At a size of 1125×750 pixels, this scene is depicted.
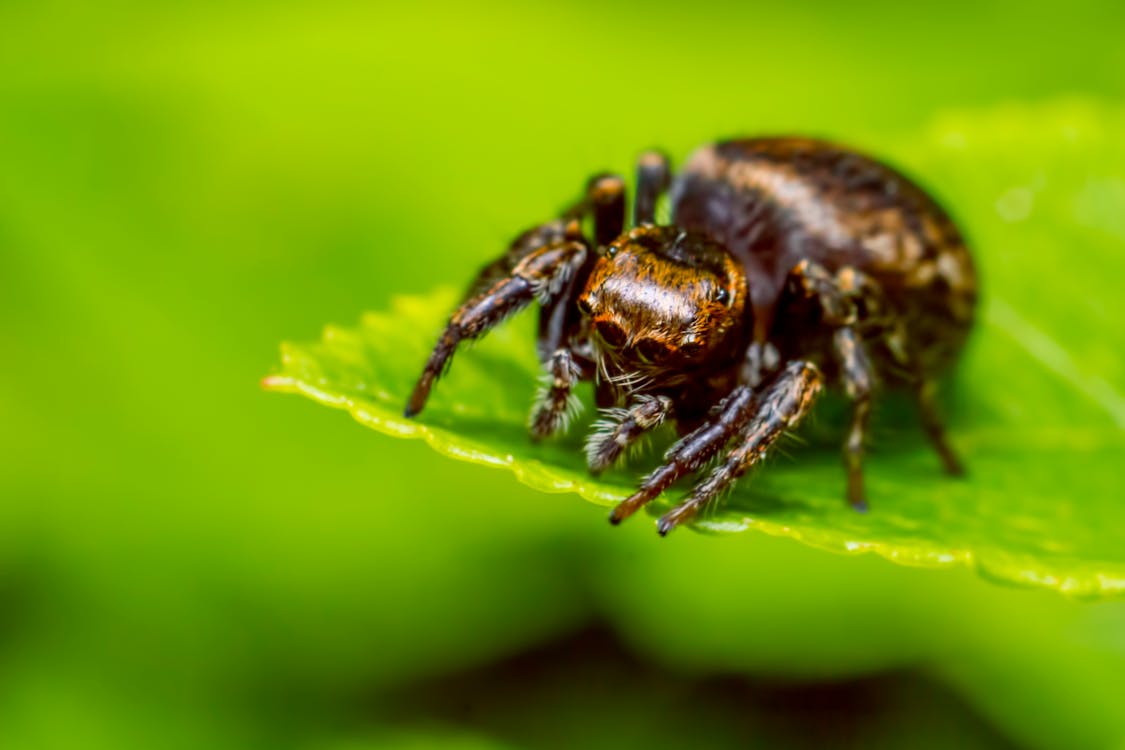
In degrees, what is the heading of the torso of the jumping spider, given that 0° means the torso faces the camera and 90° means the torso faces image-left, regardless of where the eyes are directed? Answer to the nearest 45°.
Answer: approximately 45°
